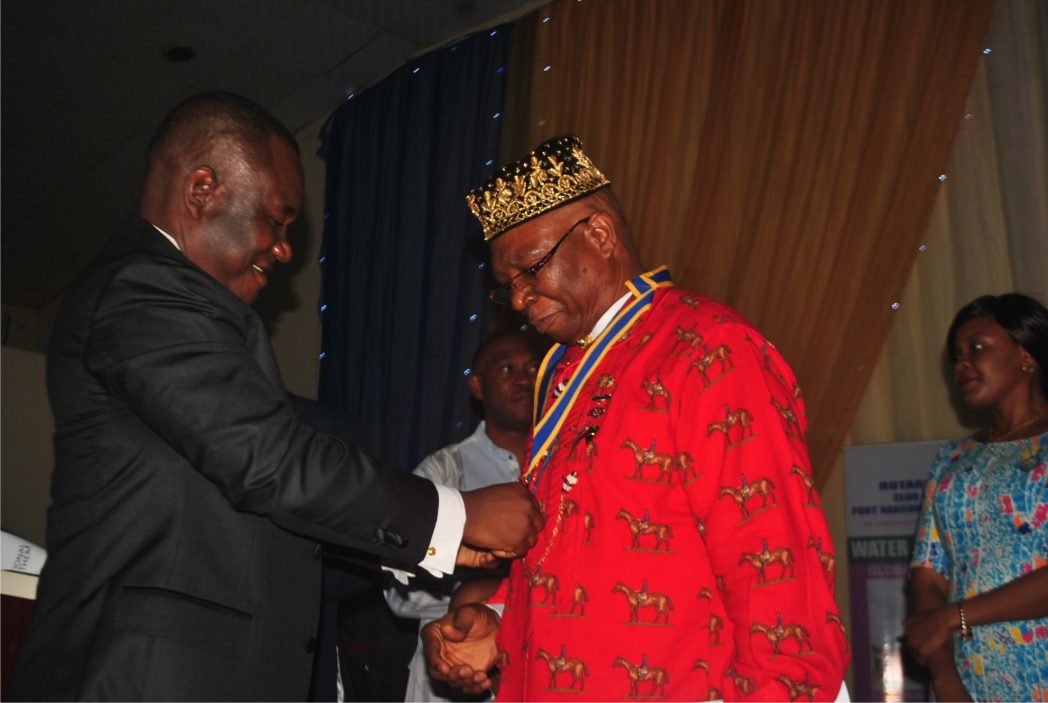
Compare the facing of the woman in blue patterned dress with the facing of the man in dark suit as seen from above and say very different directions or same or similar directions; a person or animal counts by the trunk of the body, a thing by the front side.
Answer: very different directions

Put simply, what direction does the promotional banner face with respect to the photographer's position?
facing the viewer

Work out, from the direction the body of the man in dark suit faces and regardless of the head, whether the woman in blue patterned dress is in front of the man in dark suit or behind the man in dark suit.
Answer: in front

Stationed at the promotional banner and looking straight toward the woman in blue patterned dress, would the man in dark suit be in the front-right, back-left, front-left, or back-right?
front-right

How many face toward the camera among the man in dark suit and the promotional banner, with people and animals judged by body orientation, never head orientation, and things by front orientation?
1

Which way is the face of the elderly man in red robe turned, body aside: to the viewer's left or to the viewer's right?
to the viewer's left

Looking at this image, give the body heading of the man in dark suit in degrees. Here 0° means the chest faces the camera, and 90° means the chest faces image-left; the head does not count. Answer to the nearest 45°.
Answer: approximately 270°

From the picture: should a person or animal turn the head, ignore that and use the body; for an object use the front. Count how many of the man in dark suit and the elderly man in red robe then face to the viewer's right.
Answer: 1

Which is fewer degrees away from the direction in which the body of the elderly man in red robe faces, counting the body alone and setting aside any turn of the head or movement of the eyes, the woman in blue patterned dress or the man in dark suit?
the man in dark suit

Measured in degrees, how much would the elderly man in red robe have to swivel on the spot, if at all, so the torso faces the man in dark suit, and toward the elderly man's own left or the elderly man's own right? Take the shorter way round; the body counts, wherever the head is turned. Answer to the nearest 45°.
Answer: approximately 45° to the elderly man's own right

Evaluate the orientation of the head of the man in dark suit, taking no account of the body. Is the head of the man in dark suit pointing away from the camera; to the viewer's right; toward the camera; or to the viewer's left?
to the viewer's right

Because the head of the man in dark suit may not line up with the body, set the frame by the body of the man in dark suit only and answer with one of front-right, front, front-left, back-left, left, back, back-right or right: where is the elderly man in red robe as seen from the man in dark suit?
front

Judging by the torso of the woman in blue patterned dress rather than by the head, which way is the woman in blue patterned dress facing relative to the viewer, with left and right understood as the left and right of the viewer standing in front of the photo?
facing the viewer and to the left of the viewer
